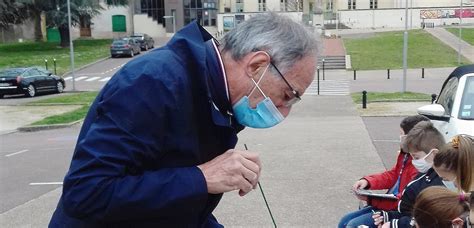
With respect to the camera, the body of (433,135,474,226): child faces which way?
to the viewer's left

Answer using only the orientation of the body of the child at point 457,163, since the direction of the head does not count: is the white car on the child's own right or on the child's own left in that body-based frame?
on the child's own right

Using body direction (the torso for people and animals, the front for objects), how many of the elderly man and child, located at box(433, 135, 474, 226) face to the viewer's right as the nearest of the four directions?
1

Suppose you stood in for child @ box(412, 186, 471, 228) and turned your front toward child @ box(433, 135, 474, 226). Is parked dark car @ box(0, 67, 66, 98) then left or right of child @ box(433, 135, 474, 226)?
left

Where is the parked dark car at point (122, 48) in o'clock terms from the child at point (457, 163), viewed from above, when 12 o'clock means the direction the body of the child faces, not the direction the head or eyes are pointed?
The parked dark car is roughly at 2 o'clock from the child.

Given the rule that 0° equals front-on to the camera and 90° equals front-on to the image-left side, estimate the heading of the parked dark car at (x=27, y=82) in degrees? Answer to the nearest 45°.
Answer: approximately 225°
